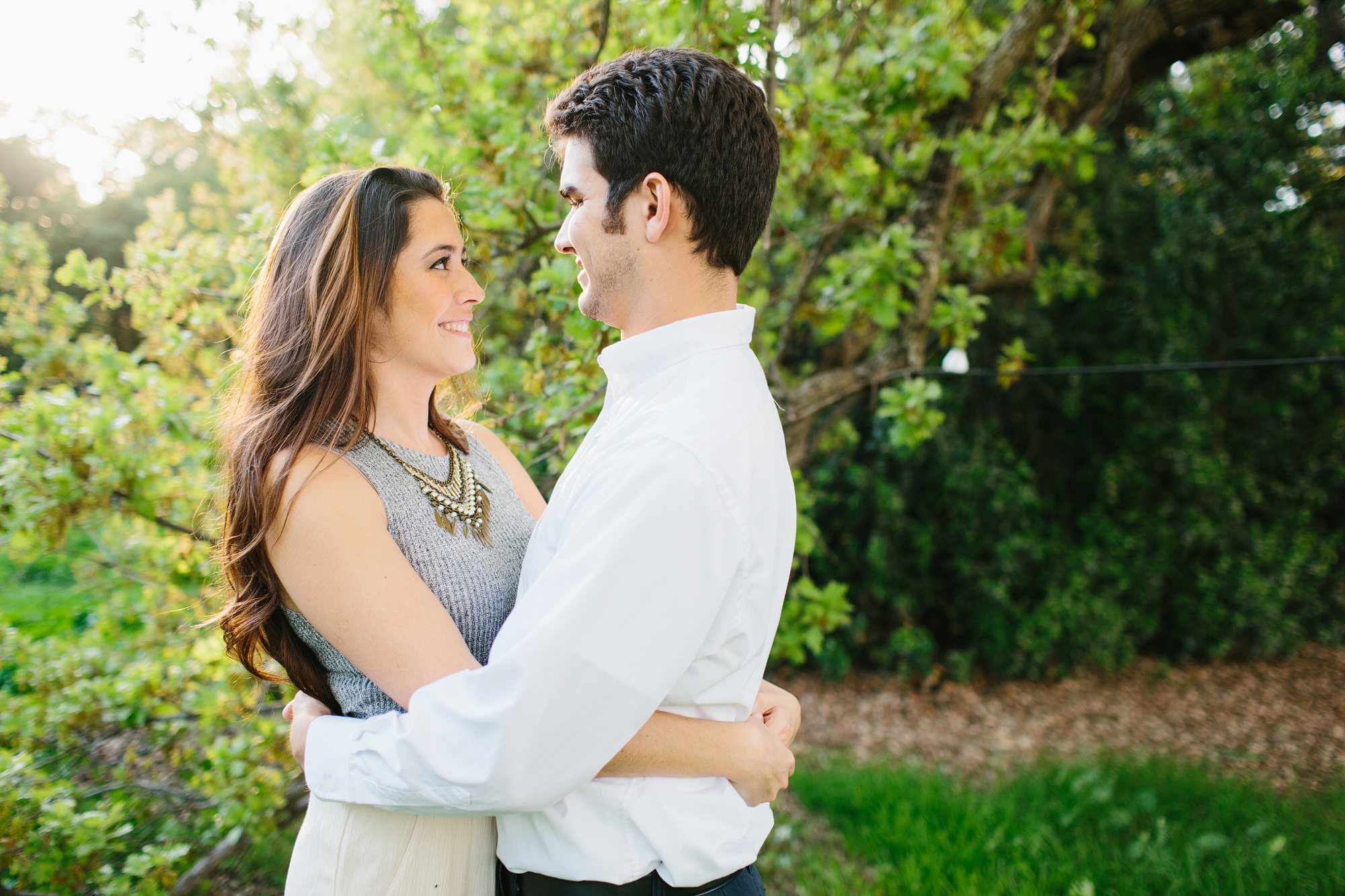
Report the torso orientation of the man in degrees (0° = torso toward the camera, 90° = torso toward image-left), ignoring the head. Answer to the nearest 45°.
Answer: approximately 90°

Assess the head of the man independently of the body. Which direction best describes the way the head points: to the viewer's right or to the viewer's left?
to the viewer's left

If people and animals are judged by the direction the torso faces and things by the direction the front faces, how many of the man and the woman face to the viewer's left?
1

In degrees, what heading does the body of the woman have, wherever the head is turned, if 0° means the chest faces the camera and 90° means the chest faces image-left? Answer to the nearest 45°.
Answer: approximately 315°
